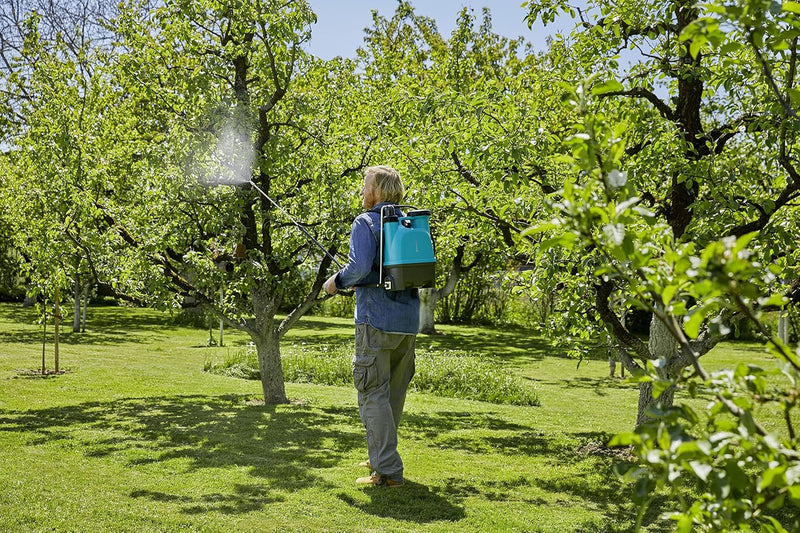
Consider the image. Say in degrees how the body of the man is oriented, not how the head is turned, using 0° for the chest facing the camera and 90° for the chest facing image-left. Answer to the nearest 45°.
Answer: approximately 135°

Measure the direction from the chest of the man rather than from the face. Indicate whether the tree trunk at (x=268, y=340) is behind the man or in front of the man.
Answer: in front

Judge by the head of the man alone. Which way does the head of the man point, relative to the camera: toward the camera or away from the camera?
away from the camera
